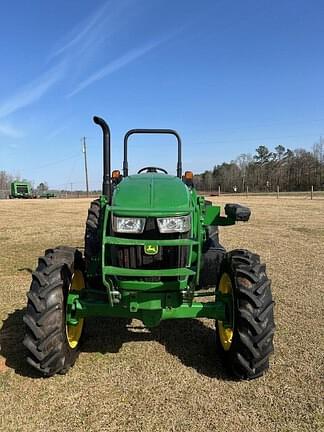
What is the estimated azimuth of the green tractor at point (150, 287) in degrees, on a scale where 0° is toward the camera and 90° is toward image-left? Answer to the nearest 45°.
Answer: approximately 0°
